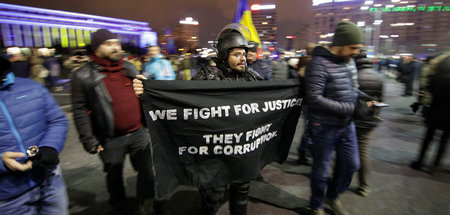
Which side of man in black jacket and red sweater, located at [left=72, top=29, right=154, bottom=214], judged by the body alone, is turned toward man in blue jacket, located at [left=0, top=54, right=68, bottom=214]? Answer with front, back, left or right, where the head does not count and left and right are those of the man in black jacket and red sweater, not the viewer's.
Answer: right

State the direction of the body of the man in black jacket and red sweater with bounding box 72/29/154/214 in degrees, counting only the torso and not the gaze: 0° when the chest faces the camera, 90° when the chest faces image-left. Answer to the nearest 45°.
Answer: approximately 315°

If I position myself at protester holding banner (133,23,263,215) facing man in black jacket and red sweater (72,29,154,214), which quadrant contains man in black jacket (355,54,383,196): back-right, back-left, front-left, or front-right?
back-right

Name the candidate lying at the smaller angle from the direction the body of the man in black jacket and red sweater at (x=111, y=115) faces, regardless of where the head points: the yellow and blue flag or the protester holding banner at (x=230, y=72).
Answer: the protester holding banner

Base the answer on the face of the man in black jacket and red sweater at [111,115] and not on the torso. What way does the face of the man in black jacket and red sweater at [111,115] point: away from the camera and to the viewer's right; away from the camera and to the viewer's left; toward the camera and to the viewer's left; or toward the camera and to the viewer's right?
toward the camera and to the viewer's right
